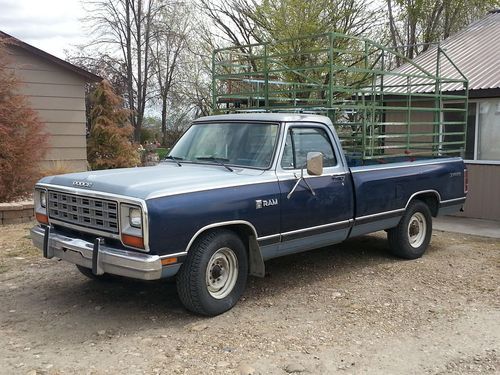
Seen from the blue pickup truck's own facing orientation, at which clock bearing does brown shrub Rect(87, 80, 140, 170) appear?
The brown shrub is roughly at 4 o'clock from the blue pickup truck.

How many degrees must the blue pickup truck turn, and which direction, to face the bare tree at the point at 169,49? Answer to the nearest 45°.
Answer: approximately 135° to its right

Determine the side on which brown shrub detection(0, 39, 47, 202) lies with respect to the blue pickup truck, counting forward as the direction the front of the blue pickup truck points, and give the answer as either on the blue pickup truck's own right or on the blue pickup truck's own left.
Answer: on the blue pickup truck's own right

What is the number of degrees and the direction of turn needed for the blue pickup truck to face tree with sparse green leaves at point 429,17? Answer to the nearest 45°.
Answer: approximately 180°

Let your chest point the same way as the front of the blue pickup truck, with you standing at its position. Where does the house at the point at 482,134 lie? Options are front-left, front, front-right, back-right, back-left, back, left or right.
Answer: back

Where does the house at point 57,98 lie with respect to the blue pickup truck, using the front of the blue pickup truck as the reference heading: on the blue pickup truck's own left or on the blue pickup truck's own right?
on the blue pickup truck's own right

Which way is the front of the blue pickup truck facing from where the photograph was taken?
facing the viewer and to the left of the viewer
